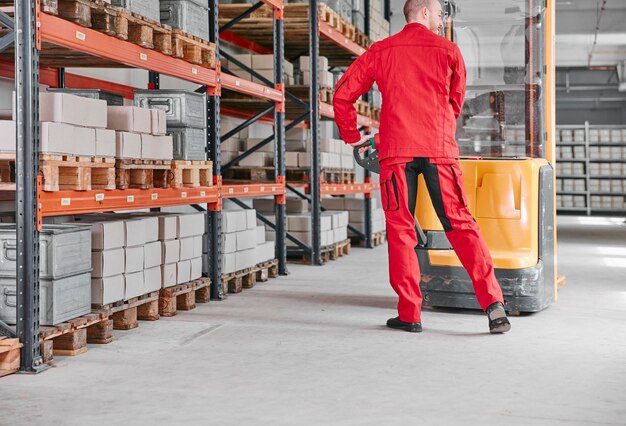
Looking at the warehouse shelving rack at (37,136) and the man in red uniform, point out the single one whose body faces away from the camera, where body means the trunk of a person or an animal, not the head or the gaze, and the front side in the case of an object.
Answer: the man in red uniform

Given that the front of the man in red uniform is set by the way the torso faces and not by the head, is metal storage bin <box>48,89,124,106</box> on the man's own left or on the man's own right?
on the man's own left

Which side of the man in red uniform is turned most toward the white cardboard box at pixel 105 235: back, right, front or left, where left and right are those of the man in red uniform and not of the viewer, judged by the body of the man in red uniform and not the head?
left

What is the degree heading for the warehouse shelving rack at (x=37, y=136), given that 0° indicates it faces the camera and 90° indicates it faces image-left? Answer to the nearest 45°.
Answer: approximately 315°

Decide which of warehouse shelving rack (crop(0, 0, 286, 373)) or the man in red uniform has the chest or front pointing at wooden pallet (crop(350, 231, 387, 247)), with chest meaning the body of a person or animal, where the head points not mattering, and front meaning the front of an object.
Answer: the man in red uniform

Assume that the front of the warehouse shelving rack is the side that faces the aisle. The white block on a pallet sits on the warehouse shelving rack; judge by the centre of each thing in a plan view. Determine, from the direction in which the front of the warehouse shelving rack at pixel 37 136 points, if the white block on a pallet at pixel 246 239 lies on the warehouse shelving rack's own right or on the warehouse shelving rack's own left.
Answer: on the warehouse shelving rack's own left

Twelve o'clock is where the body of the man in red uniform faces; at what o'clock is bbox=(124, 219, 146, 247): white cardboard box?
The white cardboard box is roughly at 9 o'clock from the man in red uniform.

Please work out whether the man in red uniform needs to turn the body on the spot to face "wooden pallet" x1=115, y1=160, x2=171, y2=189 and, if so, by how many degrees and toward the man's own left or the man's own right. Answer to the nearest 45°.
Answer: approximately 90° to the man's own left

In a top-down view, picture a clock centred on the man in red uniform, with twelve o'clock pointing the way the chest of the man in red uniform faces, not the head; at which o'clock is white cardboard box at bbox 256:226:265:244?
The white cardboard box is roughly at 11 o'clock from the man in red uniform.

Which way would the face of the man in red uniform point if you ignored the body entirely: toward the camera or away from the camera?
away from the camera

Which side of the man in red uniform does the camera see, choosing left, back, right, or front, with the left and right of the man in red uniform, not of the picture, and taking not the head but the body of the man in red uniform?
back

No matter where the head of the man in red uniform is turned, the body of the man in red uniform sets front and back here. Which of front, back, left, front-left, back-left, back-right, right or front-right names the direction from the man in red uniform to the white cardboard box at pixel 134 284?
left

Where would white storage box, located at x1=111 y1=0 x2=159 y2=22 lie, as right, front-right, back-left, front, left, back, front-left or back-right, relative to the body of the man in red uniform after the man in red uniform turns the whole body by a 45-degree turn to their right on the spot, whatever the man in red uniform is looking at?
back-left

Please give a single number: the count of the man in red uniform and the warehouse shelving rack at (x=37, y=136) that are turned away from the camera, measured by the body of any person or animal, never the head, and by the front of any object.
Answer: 1

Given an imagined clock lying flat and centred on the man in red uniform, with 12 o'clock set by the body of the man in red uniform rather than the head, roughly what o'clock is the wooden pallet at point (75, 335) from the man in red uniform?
The wooden pallet is roughly at 8 o'clock from the man in red uniform.
